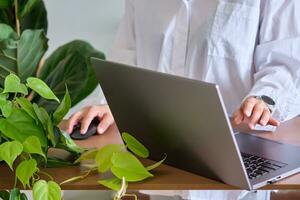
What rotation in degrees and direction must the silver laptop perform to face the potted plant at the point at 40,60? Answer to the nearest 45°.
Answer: approximately 90° to its left

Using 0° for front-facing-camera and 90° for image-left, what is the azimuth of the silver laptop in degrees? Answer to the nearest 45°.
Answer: approximately 225°
